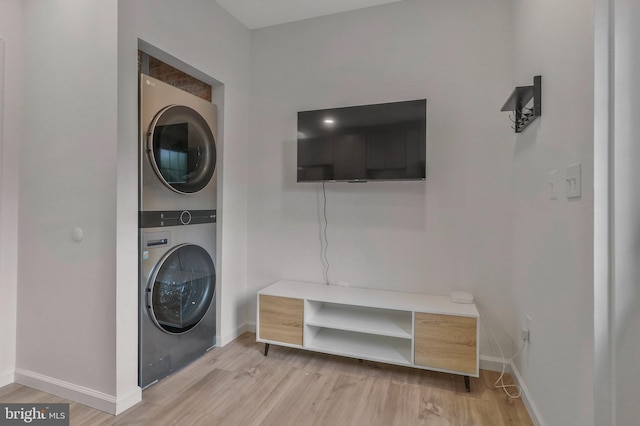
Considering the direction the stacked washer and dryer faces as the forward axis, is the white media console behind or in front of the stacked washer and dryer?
in front

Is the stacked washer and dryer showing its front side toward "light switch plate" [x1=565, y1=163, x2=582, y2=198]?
yes

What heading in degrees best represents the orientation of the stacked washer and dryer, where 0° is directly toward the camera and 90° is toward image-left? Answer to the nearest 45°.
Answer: approximately 315°

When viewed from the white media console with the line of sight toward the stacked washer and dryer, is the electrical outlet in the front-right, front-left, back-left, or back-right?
back-left

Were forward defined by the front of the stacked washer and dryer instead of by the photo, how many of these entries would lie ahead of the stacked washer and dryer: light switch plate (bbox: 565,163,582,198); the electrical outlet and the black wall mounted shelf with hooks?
3

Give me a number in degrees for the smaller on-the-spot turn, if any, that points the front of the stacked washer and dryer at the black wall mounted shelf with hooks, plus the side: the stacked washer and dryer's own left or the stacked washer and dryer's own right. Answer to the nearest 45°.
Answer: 0° — it already faces it

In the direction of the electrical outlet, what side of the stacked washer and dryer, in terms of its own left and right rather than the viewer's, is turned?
front
